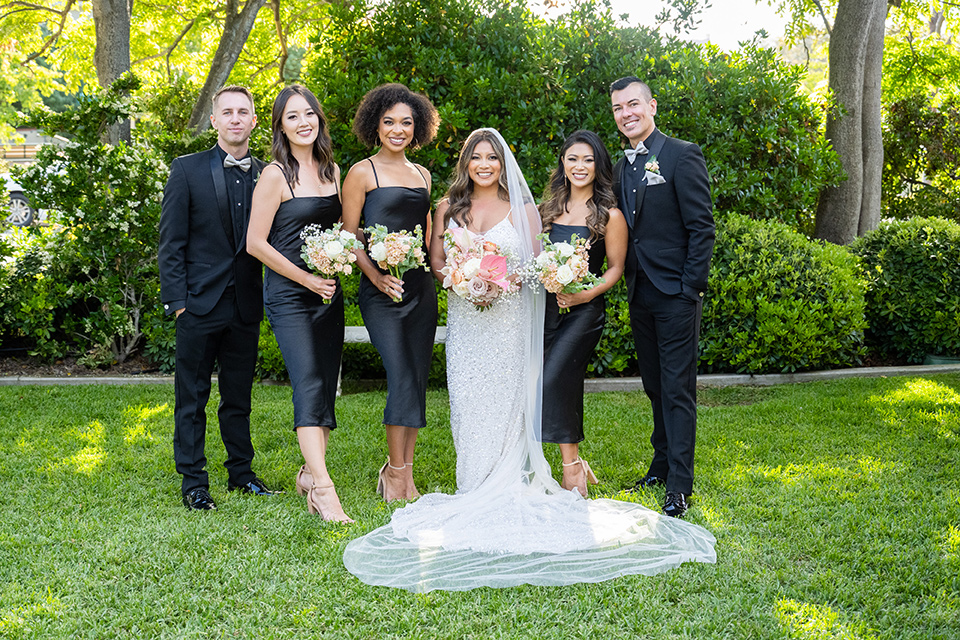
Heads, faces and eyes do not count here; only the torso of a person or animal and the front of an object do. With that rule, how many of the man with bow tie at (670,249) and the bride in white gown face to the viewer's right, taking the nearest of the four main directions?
0

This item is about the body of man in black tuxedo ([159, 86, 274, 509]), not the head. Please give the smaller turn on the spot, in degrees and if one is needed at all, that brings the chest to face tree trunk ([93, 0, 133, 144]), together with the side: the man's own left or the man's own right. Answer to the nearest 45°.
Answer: approximately 135° to the man's own left

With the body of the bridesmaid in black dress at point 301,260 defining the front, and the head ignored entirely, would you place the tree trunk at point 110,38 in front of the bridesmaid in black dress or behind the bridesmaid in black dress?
behind

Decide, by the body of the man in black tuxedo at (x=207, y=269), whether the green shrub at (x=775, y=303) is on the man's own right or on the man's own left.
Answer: on the man's own left

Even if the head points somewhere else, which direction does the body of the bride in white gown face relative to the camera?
toward the camera

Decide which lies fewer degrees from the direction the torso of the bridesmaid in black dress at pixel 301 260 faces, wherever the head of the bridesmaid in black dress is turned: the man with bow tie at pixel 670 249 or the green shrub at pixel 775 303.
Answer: the man with bow tie

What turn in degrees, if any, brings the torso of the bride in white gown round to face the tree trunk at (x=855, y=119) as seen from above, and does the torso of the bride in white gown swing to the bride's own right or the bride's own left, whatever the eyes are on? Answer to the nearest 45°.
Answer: approximately 135° to the bride's own left

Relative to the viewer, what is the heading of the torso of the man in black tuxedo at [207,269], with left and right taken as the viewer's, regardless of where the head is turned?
facing the viewer and to the right of the viewer
